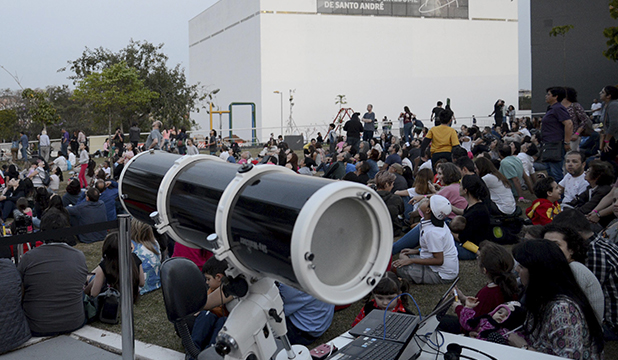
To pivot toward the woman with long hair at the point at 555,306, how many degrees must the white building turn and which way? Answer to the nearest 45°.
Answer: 0° — it already faces them

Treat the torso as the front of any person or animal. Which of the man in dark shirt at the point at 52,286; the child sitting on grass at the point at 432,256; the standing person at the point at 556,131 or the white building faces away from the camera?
the man in dark shirt

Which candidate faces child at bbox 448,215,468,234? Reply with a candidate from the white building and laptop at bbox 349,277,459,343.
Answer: the white building

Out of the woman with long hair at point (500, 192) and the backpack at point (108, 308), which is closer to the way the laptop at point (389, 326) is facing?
the backpack

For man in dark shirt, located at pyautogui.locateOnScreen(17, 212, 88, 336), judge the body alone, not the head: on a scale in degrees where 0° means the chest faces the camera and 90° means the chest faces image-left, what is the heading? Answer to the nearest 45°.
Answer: approximately 180°

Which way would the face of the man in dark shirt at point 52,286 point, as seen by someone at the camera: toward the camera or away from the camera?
away from the camera

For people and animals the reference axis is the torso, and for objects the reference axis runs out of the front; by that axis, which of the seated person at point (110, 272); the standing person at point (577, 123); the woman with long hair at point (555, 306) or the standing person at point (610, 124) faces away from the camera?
the seated person

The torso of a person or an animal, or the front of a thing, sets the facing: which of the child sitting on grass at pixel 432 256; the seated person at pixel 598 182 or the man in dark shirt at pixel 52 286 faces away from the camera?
the man in dark shirt

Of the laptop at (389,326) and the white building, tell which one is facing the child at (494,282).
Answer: the white building

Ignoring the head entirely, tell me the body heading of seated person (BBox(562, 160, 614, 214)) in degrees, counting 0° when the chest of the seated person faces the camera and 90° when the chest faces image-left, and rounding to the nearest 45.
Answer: approximately 90°

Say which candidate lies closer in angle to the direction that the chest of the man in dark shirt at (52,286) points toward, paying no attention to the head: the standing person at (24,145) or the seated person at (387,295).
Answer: the standing person

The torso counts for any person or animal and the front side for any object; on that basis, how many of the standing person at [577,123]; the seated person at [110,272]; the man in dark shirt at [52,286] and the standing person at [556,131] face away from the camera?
2
